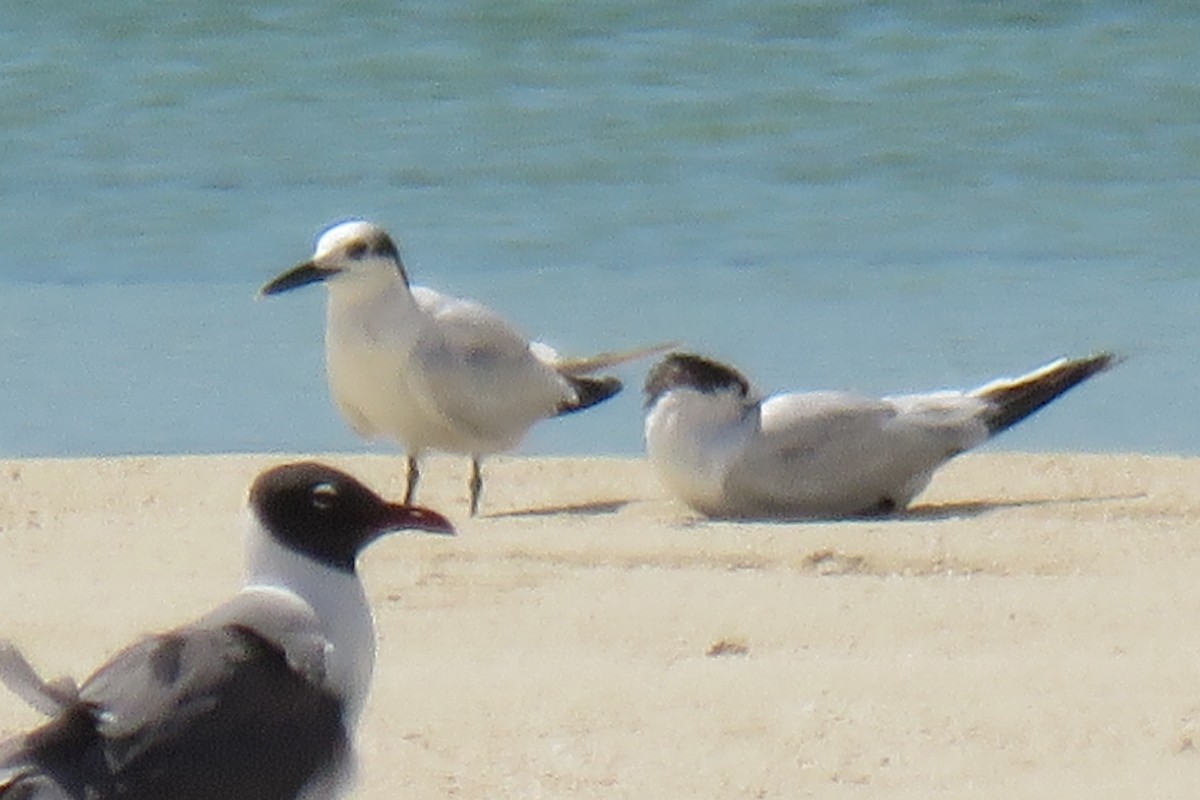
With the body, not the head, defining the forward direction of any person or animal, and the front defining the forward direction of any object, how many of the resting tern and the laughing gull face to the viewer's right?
1

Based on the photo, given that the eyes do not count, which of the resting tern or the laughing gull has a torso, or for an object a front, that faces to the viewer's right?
the laughing gull

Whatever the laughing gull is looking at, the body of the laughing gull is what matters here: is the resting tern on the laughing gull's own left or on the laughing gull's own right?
on the laughing gull's own left

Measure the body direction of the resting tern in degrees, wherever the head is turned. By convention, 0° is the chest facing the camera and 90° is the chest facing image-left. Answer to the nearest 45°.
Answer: approximately 90°

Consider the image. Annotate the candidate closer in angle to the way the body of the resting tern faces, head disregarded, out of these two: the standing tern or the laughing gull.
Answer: the standing tern

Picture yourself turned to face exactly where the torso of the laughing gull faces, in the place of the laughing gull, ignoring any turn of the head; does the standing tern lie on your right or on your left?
on your left

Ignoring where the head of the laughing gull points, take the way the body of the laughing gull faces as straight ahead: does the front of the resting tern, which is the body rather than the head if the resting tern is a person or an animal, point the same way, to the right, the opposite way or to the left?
the opposite way

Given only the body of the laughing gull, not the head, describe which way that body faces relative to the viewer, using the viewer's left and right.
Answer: facing to the right of the viewer

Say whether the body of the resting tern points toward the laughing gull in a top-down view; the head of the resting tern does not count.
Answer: no

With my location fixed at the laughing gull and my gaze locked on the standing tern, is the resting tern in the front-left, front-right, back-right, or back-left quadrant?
front-right
